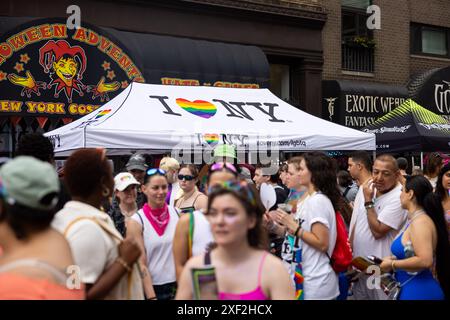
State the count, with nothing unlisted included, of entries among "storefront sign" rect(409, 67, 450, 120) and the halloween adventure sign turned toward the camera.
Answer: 2

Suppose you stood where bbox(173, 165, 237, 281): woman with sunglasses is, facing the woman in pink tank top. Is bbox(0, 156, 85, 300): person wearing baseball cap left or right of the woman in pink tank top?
right

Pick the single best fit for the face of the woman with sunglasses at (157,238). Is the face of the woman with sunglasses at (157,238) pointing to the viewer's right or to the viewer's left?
to the viewer's right

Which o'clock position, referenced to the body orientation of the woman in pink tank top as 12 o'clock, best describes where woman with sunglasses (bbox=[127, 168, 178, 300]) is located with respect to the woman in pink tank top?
The woman with sunglasses is roughly at 4 o'clock from the woman in pink tank top.

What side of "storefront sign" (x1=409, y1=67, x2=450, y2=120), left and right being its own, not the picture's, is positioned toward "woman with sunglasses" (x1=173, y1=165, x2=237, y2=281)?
front

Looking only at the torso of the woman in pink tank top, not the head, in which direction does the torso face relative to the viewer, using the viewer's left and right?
facing the viewer and to the left of the viewer

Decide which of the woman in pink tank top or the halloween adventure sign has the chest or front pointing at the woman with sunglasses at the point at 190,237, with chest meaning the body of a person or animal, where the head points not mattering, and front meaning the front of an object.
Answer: the halloween adventure sign

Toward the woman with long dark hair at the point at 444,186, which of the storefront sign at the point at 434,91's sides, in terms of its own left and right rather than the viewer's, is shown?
front

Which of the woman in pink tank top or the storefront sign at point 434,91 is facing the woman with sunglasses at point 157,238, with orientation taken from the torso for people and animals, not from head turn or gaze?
the storefront sign

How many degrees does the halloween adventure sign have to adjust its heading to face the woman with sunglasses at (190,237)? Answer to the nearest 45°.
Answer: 0° — it already faces them

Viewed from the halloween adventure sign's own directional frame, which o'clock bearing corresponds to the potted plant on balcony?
The potted plant on balcony is roughly at 8 o'clock from the halloween adventure sign.

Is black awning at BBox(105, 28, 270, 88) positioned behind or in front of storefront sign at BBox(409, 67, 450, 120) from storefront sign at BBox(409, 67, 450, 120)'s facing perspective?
in front

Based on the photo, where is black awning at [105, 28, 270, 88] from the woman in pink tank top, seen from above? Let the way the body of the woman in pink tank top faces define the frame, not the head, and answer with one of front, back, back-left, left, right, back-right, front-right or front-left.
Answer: back-right

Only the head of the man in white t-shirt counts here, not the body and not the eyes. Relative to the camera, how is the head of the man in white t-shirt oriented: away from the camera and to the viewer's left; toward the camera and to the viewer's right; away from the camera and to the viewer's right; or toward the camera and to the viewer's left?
toward the camera and to the viewer's left

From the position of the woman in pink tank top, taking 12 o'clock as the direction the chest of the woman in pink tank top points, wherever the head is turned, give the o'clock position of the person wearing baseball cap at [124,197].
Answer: The person wearing baseball cap is roughly at 4 o'clock from the woman in pink tank top.

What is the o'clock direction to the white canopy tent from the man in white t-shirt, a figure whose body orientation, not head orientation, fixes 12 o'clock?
The white canopy tent is roughly at 3 o'clock from the man in white t-shirt.
